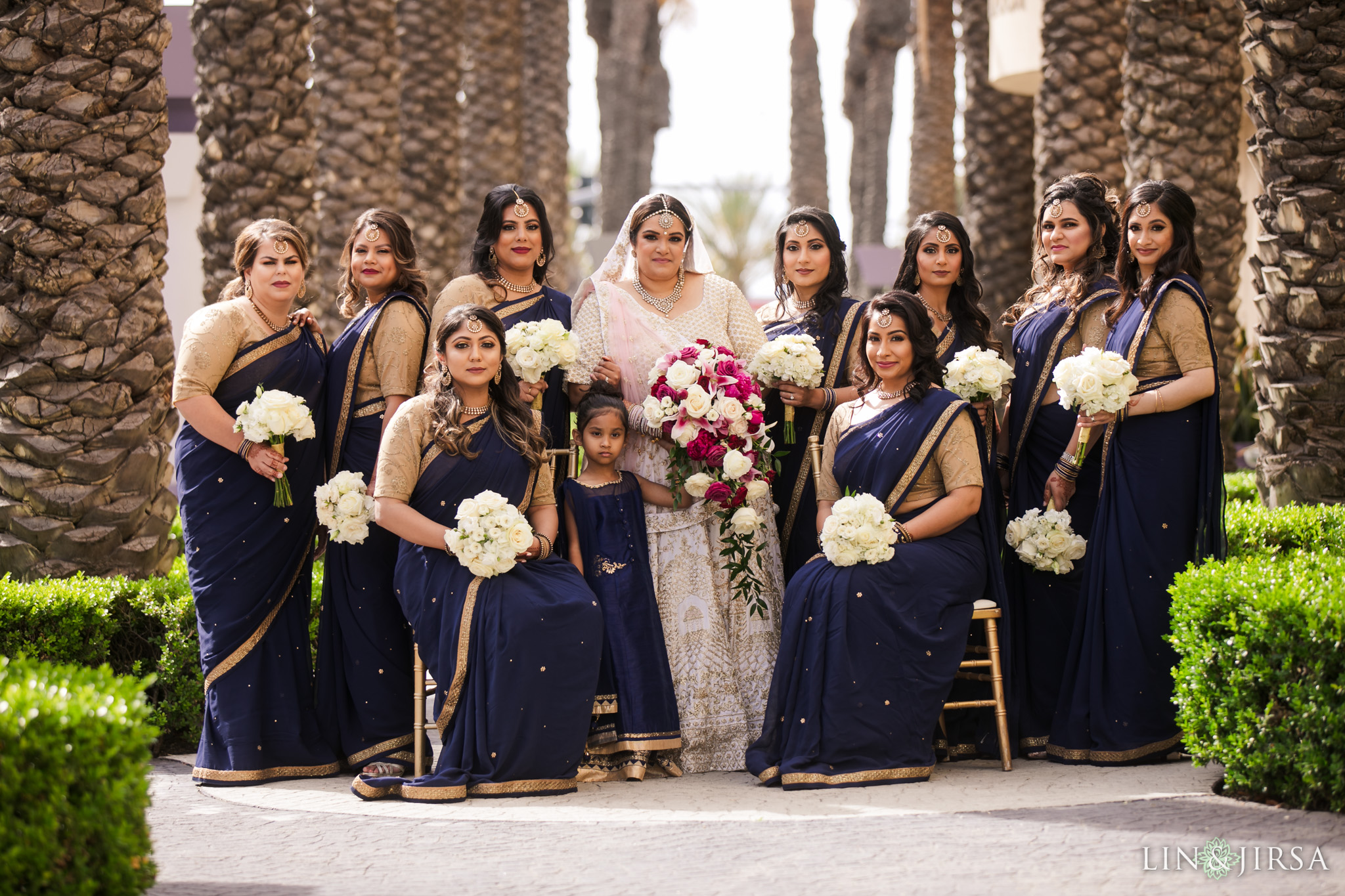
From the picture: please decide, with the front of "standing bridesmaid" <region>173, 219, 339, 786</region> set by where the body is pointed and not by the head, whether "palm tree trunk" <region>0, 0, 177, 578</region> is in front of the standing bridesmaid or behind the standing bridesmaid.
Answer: behind

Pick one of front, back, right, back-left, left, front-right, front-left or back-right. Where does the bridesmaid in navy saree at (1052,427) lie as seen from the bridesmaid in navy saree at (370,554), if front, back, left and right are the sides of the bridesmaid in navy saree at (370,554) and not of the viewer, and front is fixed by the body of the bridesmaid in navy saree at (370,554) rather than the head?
back-left

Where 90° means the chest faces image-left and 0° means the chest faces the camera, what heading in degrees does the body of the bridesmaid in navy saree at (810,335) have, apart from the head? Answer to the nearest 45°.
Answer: approximately 45°

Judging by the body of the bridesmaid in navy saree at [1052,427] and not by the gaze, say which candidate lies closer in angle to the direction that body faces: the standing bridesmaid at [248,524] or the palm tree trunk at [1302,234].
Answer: the standing bridesmaid

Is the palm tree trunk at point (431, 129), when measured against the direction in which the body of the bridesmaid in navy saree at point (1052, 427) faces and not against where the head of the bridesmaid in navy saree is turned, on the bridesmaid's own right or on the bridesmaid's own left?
on the bridesmaid's own right

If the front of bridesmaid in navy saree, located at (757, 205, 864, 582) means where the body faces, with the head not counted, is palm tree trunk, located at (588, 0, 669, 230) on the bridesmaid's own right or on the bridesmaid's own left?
on the bridesmaid's own right
